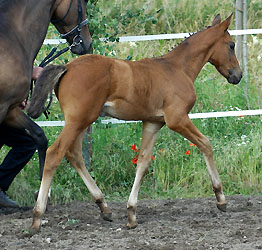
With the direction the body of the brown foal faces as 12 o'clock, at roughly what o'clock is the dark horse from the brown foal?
The dark horse is roughly at 7 o'clock from the brown foal.

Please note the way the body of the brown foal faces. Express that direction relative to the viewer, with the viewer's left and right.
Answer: facing to the right of the viewer

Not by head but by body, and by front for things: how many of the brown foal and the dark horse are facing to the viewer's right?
2

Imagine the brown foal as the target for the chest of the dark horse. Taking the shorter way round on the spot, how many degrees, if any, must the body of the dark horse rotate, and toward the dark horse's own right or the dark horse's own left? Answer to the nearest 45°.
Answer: approximately 45° to the dark horse's own right

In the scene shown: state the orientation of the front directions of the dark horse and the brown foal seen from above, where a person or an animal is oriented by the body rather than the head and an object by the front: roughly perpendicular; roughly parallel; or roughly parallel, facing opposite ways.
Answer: roughly parallel

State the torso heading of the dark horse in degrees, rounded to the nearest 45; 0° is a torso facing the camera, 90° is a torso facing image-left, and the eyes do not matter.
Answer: approximately 270°
